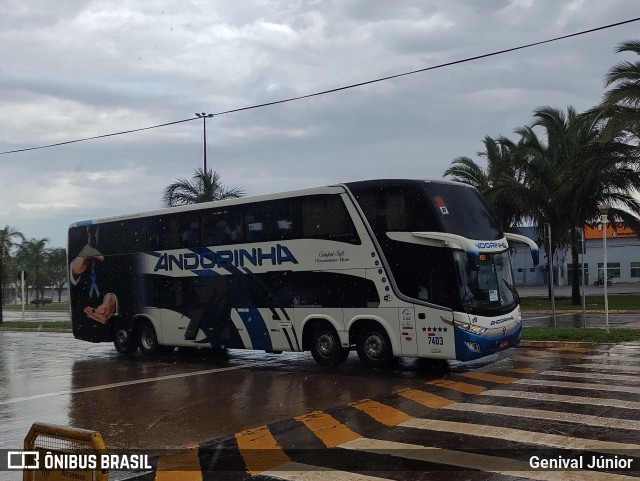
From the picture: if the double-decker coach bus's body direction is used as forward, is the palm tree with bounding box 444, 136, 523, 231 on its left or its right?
on its left

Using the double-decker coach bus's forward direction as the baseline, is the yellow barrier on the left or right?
on its right

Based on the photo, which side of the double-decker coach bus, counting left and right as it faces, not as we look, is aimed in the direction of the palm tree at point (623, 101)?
left

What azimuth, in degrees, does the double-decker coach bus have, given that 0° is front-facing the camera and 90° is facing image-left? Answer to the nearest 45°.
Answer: approximately 315°

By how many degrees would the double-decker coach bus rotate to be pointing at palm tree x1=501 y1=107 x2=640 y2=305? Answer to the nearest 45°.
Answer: approximately 90° to its left
